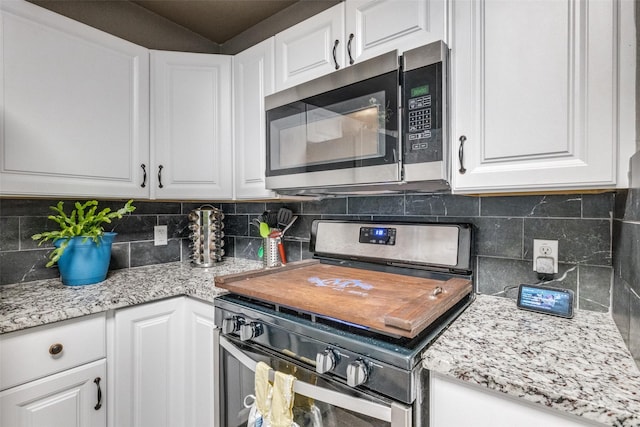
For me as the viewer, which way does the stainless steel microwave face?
facing the viewer and to the left of the viewer

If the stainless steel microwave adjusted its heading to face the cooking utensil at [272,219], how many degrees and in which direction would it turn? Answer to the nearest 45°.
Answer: approximately 90° to its right

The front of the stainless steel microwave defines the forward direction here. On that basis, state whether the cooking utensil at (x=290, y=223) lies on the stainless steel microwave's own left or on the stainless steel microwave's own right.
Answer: on the stainless steel microwave's own right

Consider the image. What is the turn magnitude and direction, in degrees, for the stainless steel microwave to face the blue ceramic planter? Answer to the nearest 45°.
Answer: approximately 45° to its right

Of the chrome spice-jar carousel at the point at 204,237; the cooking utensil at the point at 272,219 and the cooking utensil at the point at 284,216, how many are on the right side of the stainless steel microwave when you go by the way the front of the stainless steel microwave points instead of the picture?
3

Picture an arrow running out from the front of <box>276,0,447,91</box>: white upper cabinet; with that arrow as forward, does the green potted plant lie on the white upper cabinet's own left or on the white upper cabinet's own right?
on the white upper cabinet's own right

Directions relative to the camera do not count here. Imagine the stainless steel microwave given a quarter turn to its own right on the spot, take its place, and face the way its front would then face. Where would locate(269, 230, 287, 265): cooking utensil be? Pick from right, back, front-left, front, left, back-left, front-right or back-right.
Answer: front

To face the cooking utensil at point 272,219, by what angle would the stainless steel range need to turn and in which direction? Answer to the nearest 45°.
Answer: approximately 90° to its right

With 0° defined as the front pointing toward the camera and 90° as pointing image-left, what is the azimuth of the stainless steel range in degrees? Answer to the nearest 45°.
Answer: approximately 45°

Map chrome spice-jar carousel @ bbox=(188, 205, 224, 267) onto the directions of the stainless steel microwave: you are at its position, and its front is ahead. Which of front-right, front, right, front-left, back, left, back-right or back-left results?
right
